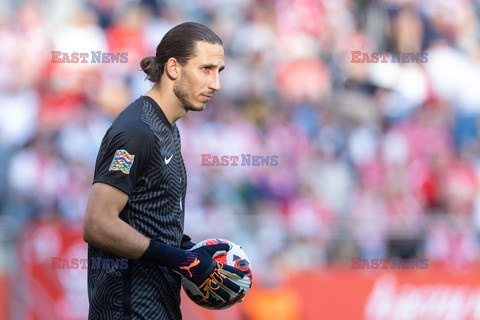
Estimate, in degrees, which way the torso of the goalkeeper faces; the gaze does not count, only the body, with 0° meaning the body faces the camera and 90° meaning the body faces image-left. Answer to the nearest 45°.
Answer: approximately 270°
